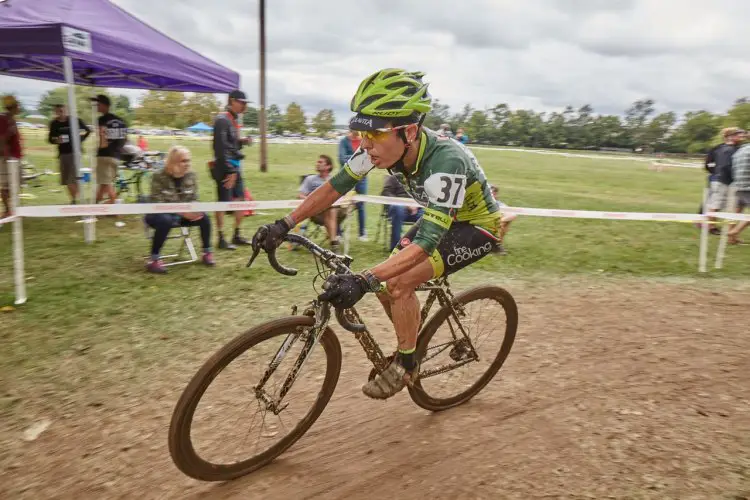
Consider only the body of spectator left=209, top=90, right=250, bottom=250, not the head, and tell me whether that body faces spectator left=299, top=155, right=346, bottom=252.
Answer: yes

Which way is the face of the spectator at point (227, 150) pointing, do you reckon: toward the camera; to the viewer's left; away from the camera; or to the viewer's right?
to the viewer's right

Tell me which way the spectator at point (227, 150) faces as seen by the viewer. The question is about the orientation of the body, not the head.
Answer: to the viewer's right

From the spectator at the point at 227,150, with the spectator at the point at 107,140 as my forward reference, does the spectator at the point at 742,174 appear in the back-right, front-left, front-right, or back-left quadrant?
back-right

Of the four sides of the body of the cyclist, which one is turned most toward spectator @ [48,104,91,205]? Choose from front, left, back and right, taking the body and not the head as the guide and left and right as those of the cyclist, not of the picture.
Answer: right

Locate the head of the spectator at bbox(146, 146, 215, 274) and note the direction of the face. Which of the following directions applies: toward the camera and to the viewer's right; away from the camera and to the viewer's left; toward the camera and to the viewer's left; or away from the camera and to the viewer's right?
toward the camera and to the viewer's right

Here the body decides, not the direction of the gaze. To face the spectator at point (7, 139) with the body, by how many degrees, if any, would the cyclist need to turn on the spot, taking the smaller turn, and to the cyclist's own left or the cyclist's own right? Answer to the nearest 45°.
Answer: approximately 90° to the cyclist's own right
